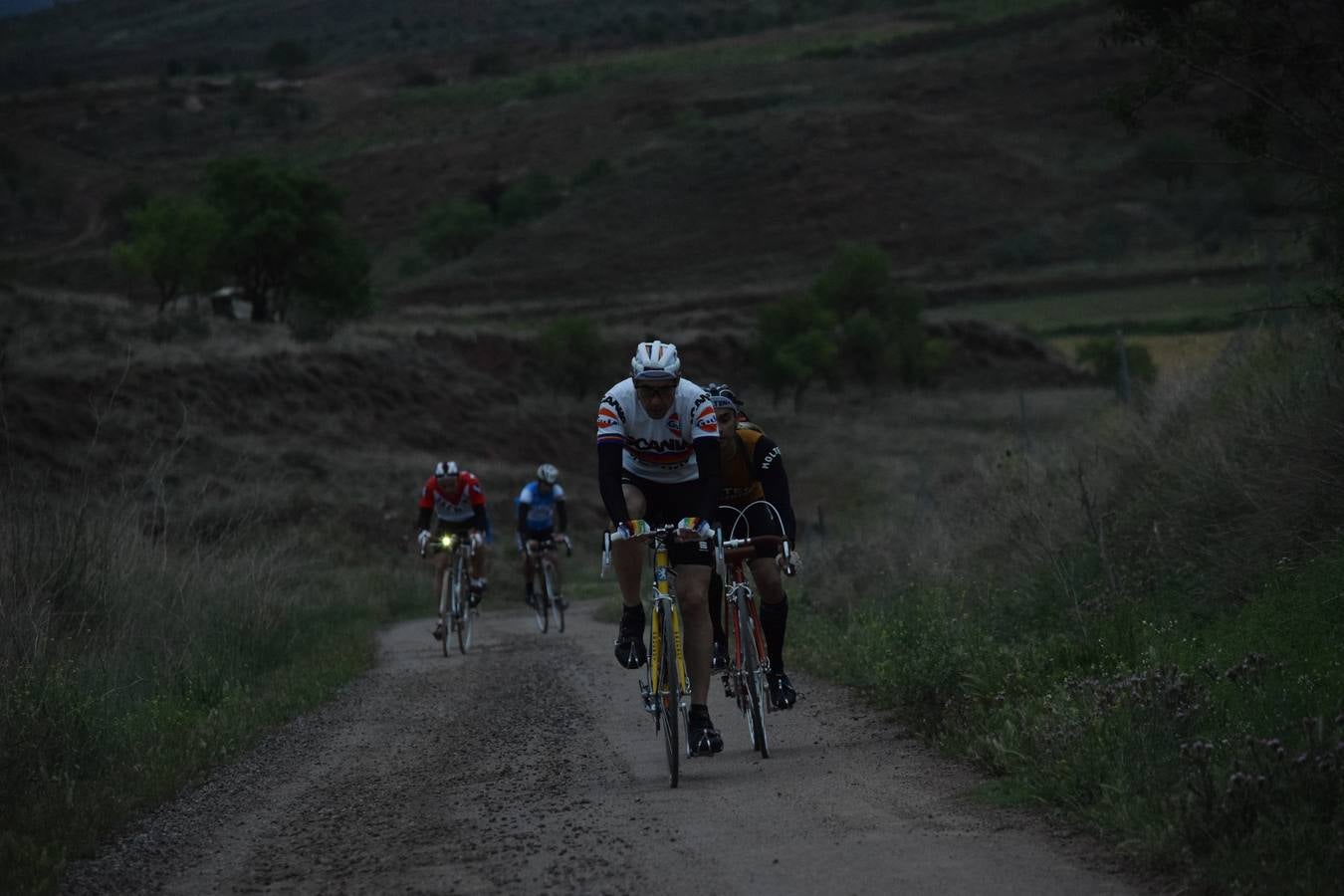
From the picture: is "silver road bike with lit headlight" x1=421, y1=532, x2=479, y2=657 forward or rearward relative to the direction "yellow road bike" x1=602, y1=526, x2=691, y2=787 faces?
rearward

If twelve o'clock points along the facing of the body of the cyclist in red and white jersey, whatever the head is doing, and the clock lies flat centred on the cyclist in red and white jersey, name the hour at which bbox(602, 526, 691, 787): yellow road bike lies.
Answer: The yellow road bike is roughly at 12 o'clock from the cyclist in red and white jersey.

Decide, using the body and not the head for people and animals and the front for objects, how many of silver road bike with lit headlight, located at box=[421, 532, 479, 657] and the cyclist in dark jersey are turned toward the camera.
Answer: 2

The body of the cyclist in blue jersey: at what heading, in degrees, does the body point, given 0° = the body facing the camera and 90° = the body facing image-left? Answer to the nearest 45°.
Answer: approximately 0°

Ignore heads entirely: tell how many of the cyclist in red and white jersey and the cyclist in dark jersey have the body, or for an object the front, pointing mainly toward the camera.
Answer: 2
